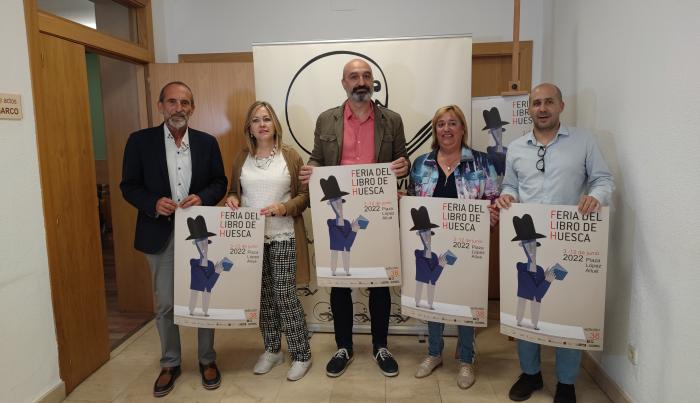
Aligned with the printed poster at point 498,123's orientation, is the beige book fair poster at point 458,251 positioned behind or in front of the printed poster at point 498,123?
in front

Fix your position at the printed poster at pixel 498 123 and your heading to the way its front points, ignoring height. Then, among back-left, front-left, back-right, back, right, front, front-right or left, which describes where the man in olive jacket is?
front-right

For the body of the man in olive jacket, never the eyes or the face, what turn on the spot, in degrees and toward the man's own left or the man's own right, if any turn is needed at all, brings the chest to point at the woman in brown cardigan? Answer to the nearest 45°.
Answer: approximately 90° to the man's own right

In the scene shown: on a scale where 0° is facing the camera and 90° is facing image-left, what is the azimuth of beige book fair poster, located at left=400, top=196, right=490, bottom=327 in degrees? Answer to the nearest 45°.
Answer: approximately 0°

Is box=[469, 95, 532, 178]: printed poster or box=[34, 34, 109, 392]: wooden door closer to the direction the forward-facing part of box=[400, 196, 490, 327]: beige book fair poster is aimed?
the wooden door

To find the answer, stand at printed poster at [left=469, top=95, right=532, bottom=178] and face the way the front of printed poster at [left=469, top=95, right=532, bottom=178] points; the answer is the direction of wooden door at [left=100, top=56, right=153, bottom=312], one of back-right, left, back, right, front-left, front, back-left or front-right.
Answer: right

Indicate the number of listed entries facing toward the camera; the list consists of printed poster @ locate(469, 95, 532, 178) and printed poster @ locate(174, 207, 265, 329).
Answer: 2

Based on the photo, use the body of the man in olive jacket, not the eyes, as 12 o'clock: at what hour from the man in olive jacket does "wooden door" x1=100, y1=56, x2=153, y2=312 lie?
The wooden door is roughly at 4 o'clock from the man in olive jacket.

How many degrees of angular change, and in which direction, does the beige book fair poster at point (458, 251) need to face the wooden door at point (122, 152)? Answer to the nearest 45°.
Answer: approximately 90° to its right
